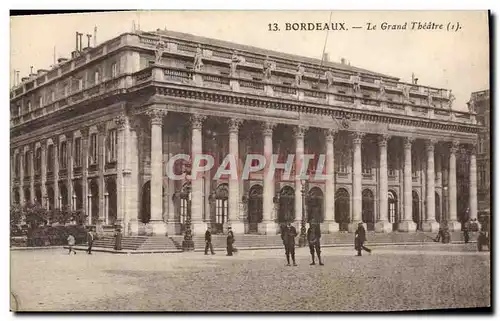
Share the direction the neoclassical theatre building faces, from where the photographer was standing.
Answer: facing the viewer and to the right of the viewer

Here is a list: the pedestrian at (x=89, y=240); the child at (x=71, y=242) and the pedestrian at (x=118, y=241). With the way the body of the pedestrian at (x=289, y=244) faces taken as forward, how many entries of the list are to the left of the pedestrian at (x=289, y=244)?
0

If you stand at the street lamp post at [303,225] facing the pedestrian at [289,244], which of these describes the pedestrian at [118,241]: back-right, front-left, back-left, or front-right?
front-right

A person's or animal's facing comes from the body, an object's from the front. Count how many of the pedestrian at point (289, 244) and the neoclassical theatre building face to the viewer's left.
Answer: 0

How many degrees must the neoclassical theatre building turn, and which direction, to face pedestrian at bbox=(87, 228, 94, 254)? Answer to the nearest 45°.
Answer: approximately 90° to its right

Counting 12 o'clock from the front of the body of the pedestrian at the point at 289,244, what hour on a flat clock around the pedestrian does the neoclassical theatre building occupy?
The neoclassical theatre building is roughly at 5 o'clock from the pedestrian.

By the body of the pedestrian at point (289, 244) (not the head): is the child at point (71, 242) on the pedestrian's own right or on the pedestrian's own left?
on the pedestrian's own right

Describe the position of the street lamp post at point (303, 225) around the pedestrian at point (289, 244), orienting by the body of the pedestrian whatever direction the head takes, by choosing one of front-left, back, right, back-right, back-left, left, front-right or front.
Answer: back

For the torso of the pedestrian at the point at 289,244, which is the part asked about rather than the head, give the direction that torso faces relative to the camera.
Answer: toward the camera

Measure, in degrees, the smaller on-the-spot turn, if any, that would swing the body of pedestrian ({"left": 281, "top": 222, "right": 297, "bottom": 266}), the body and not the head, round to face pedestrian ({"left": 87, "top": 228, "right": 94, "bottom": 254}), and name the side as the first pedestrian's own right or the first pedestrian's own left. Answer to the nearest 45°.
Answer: approximately 90° to the first pedestrian's own right
